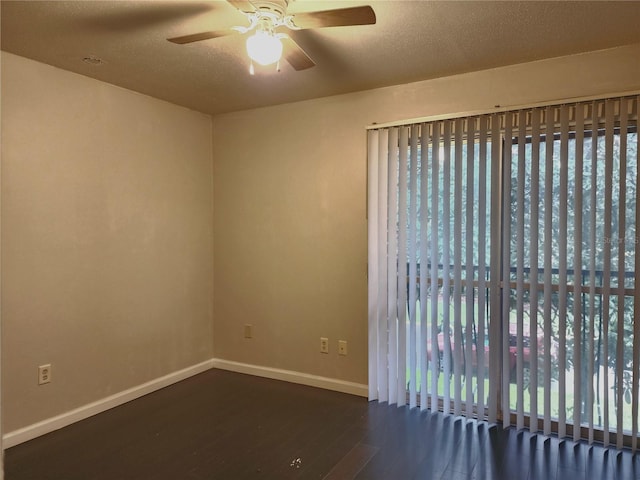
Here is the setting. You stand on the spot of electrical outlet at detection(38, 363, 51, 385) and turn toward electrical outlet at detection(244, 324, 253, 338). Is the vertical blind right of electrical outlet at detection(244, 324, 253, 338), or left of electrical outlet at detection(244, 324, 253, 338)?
right

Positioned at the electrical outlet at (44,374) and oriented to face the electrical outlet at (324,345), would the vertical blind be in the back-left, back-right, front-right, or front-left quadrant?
front-right

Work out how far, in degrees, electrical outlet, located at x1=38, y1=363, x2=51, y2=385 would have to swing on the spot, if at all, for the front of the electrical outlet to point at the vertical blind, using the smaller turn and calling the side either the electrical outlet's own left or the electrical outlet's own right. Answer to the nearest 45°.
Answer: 0° — it already faces it

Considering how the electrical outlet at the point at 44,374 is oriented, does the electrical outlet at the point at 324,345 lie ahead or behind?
ahead

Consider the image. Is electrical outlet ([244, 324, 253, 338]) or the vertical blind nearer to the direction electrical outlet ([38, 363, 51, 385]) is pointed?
the vertical blind

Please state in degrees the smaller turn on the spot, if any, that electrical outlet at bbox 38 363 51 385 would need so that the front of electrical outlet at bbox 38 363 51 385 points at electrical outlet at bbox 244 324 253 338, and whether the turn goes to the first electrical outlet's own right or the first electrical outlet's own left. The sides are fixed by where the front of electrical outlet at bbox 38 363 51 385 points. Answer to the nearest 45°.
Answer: approximately 45° to the first electrical outlet's own left

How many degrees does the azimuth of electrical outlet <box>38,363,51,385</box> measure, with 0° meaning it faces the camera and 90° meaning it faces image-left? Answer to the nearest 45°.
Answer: approximately 315°
